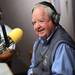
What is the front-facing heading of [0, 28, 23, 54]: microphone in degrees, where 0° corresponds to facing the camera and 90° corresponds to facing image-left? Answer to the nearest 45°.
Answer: approximately 270°
